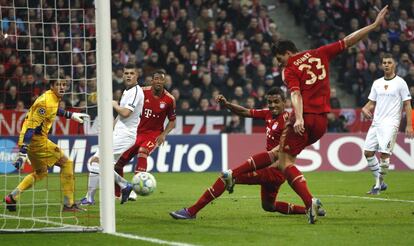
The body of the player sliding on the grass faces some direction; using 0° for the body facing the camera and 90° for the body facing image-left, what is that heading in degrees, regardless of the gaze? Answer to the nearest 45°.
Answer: approximately 45°

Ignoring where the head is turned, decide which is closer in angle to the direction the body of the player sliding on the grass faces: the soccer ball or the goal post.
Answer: the goal post

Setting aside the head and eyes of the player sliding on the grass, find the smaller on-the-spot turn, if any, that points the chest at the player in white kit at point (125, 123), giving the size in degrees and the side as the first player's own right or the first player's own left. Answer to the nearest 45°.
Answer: approximately 90° to the first player's own right

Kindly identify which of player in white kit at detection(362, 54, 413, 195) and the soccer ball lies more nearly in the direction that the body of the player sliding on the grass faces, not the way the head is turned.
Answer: the soccer ball

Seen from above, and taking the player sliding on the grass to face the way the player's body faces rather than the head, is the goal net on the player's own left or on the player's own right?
on the player's own right

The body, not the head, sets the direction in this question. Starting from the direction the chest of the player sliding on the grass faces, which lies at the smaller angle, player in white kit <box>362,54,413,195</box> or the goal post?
the goal post

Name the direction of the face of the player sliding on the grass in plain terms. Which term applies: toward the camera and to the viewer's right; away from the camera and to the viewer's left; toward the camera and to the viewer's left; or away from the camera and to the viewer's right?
toward the camera and to the viewer's left

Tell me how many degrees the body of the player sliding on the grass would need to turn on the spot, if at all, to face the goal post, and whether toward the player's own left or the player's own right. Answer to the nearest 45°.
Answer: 0° — they already face it

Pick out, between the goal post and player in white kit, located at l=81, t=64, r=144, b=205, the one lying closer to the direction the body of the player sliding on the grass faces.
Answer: the goal post
